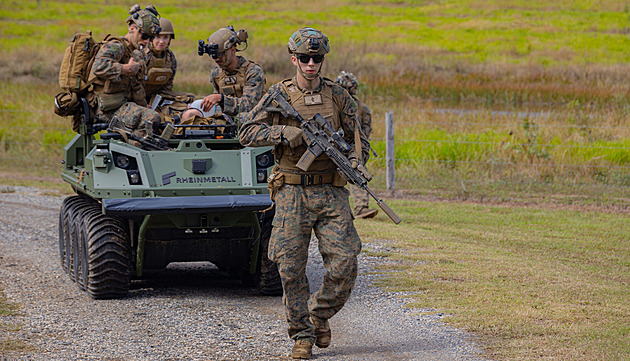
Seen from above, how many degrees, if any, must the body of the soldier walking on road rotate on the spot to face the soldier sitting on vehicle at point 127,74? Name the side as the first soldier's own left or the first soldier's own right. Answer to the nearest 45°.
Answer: approximately 135° to the first soldier's own right

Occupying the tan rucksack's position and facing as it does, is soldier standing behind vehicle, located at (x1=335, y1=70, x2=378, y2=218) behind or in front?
behind

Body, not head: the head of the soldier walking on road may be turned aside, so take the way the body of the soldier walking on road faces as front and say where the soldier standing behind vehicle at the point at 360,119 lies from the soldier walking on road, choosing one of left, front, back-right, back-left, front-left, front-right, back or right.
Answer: back

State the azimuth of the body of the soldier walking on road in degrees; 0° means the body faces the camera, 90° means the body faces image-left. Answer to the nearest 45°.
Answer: approximately 0°

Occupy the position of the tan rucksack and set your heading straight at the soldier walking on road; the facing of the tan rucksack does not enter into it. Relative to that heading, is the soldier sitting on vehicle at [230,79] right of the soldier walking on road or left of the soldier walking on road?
left

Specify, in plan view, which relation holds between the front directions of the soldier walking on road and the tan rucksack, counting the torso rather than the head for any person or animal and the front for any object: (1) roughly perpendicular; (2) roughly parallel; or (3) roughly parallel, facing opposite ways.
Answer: roughly perpendicular

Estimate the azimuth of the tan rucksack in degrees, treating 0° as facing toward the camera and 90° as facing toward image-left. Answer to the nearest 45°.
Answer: approximately 90°
